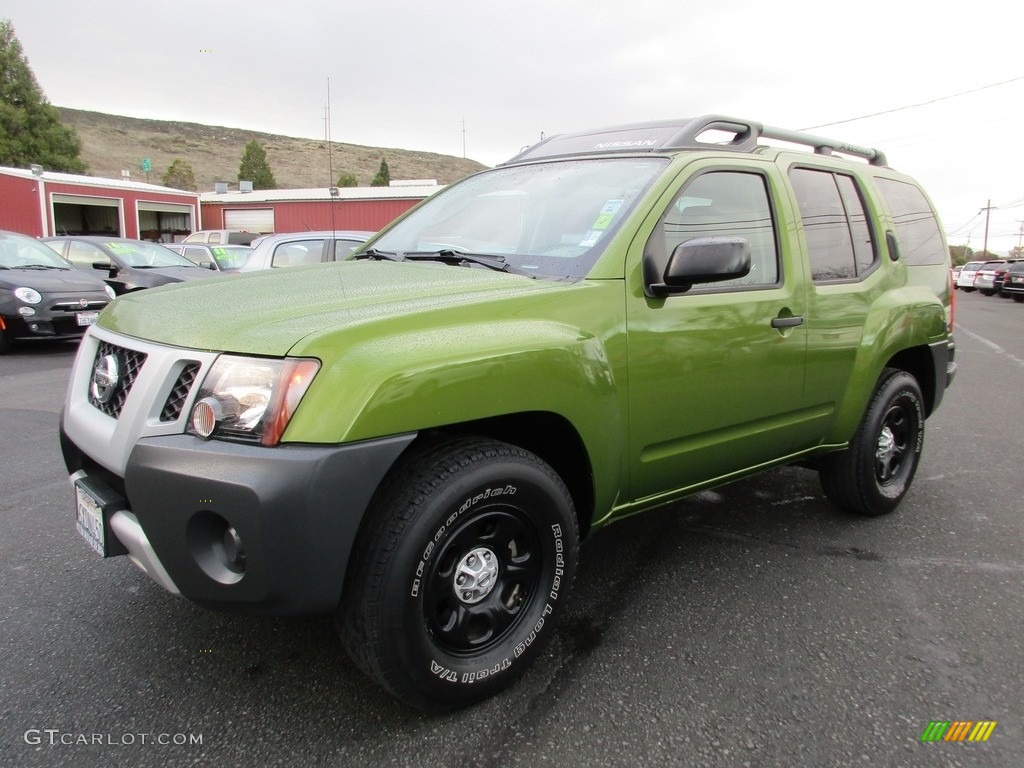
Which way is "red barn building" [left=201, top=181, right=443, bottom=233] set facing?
toward the camera

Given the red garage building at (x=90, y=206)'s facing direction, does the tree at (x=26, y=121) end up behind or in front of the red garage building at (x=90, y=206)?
behind

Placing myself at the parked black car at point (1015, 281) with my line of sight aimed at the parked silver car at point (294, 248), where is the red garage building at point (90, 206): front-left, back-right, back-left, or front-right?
front-right

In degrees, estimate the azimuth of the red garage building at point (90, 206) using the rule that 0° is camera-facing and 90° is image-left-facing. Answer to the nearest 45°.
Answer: approximately 315°

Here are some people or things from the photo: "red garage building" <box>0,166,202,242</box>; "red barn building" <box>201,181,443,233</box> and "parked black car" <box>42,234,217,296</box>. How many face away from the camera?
0

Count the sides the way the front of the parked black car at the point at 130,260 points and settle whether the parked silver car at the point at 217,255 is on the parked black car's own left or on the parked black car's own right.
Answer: on the parked black car's own left

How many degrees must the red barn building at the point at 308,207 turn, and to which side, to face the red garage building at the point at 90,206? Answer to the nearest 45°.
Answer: approximately 90° to its right

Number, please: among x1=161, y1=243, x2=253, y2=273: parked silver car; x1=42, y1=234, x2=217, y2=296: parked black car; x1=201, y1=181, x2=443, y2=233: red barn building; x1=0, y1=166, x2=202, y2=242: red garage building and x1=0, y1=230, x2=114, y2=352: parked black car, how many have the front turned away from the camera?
0

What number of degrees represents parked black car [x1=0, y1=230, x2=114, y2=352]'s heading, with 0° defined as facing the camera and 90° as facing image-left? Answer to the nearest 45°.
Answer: approximately 315°

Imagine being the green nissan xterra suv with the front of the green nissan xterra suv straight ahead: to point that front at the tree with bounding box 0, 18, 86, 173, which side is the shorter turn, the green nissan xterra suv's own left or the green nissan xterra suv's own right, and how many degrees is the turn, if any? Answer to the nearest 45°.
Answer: approximately 90° to the green nissan xterra suv's own right

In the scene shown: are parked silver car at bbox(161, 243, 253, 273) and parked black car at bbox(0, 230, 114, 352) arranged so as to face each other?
no

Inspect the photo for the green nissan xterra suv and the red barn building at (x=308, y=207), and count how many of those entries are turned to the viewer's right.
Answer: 0

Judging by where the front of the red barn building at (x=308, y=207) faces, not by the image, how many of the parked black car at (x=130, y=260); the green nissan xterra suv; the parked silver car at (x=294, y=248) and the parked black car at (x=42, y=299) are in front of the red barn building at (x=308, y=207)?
4

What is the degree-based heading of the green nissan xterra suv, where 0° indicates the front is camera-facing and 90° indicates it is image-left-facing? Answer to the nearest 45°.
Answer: approximately 45°

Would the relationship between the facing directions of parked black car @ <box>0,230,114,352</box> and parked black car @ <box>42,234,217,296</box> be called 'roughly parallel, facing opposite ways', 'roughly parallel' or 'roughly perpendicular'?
roughly parallel

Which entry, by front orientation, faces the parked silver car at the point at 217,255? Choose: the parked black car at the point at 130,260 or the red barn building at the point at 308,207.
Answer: the red barn building

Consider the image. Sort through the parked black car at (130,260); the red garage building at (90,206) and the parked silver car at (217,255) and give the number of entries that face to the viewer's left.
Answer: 0
